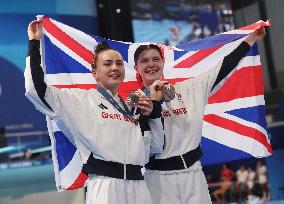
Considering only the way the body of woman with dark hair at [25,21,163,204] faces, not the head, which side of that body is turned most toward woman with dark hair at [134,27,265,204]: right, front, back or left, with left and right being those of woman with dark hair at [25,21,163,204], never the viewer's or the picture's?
left

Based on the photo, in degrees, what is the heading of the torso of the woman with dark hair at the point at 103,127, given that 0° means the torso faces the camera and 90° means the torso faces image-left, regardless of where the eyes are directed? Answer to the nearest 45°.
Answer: approximately 315°

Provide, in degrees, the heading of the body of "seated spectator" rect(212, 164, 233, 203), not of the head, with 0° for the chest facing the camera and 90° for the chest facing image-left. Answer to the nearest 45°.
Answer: approximately 45°

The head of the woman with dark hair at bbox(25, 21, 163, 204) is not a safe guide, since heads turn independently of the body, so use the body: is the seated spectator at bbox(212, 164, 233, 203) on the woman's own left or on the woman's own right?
on the woman's own left

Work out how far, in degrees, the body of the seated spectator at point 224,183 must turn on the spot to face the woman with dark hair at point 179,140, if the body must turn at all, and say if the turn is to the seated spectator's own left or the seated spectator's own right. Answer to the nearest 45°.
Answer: approximately 45° to the seated spectator's own left

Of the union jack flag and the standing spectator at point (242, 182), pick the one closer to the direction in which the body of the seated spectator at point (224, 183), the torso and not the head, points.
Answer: the union jack flag

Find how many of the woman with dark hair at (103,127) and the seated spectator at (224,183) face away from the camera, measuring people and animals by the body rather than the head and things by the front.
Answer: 0
